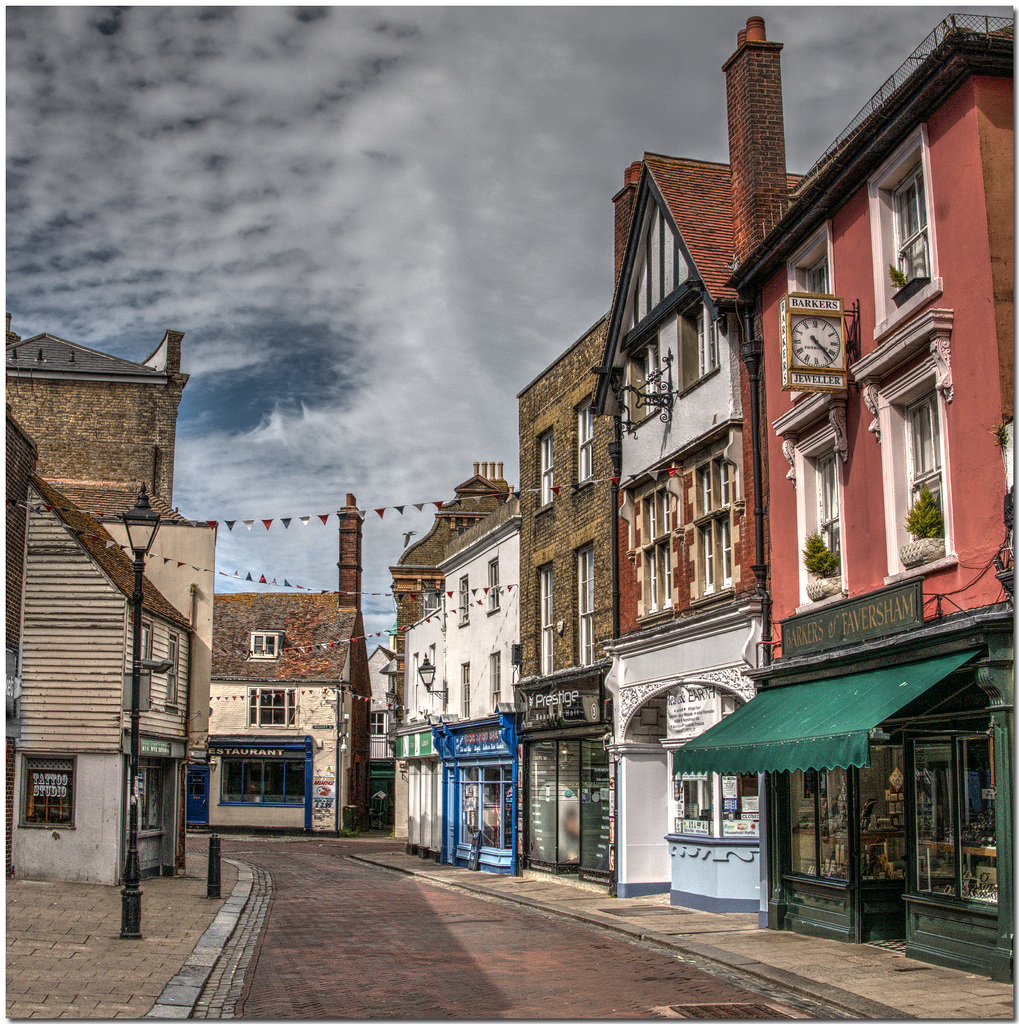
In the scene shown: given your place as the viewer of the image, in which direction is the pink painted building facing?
facing the viewer and to the left of the viewer

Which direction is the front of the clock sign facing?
toward the camera

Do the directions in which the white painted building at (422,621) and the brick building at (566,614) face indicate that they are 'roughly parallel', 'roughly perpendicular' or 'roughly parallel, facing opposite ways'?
roughly parallel

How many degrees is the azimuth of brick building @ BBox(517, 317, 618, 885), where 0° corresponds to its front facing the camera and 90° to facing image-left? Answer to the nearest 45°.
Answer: approximately 45°

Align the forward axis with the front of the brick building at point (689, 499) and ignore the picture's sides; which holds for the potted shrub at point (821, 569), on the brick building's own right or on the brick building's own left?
on the brick building's own left

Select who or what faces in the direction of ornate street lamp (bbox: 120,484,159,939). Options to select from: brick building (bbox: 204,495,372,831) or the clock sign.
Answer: the brick building

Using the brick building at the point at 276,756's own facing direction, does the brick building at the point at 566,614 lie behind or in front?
in front

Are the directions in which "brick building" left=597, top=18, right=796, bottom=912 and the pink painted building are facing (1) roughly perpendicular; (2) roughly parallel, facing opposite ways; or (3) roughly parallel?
roughly parallel

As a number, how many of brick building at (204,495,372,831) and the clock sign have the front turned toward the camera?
2

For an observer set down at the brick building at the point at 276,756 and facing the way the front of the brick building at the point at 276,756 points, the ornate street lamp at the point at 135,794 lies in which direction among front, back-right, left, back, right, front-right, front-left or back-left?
front

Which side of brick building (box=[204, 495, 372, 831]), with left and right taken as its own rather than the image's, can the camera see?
front

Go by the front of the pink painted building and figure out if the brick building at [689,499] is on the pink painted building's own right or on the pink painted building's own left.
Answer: on the pink painted building's own right
